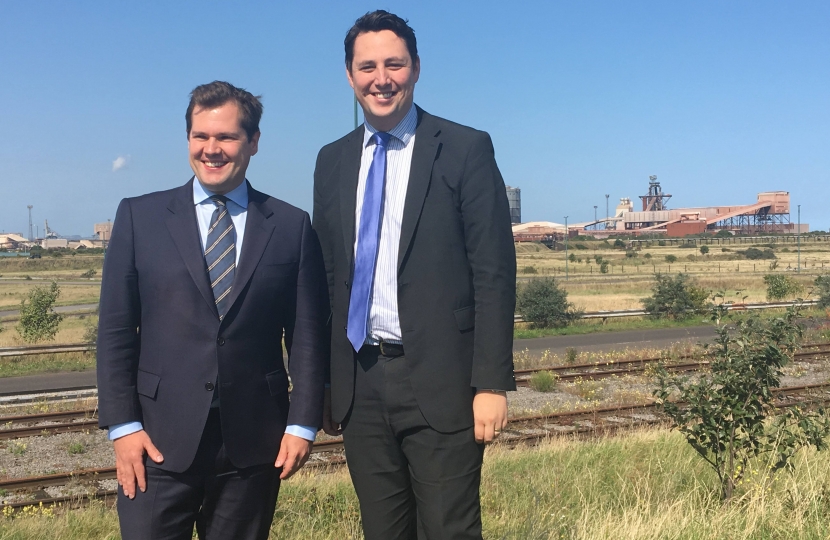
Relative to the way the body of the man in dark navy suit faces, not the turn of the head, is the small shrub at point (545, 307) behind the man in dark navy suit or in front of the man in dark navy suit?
behind

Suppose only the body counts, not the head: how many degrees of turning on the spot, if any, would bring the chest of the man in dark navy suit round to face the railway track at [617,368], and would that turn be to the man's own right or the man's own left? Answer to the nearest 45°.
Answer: approximately 135° to the man's own left

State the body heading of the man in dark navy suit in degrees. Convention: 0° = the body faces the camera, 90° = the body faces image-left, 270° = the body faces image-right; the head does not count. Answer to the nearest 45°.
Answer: approximately 0°

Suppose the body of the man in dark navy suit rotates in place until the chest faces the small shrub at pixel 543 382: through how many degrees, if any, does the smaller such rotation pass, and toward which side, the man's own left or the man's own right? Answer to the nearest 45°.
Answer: approximately 135° to the man's own left

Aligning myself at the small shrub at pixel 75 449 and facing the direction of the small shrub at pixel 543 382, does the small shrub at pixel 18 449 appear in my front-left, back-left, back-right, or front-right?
back-left

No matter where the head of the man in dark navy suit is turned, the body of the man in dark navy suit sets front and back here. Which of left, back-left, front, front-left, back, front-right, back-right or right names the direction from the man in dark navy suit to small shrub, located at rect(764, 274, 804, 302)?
back-left

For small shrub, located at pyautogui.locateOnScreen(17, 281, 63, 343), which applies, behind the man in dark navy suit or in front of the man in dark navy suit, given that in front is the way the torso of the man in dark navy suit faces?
behind

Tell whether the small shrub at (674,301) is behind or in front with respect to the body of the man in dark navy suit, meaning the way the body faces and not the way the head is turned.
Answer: behind

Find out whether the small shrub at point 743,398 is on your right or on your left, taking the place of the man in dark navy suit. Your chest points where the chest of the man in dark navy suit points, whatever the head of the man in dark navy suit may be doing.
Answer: on your left

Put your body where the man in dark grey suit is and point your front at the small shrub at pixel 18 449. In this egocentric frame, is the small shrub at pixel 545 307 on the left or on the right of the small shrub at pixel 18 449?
right

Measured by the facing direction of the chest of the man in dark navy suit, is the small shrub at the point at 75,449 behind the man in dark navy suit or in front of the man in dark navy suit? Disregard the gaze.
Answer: behind

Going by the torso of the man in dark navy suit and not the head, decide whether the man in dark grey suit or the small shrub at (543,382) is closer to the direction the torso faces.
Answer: the man in dark grey suit
